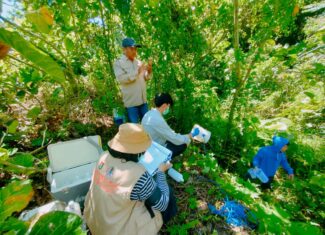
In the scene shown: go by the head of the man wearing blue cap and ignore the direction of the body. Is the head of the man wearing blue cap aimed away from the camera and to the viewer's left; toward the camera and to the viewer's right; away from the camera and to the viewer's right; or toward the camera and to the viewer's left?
toward the camera and to the viewer's right

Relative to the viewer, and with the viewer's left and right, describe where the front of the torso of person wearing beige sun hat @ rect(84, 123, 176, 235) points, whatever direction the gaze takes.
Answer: facing away from the viewer and to the right of the viewer

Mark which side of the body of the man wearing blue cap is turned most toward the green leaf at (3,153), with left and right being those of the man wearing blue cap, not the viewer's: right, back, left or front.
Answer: right

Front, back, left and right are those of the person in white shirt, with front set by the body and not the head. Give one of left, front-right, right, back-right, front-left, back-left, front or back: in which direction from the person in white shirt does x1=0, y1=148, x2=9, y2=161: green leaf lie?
back-right

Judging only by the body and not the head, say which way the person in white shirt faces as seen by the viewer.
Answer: to the viewer's right

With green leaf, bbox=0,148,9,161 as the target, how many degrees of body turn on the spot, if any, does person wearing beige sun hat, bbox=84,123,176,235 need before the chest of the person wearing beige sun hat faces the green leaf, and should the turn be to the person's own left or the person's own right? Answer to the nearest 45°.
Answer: approximately 135° to the person's own left

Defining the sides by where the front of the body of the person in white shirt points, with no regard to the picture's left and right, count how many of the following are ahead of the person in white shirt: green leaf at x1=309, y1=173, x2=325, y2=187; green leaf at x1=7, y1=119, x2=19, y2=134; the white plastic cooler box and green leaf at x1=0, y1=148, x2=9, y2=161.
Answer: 1

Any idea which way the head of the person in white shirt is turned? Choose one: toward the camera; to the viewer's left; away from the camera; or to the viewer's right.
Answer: to the viewer's right

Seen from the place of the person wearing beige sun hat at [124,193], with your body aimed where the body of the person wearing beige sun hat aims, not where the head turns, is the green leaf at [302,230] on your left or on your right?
on your right

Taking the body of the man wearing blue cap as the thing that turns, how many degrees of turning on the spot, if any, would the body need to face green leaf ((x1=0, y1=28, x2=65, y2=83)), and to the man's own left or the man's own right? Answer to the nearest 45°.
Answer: approximately 45° to the man's own right

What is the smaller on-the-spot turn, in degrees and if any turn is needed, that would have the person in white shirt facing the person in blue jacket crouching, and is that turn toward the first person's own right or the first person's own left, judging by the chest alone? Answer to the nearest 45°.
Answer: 0° — they already face them

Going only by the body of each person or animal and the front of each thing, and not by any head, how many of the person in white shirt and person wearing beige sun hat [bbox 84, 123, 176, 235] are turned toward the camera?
0

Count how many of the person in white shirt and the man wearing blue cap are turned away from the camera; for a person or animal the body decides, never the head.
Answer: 0

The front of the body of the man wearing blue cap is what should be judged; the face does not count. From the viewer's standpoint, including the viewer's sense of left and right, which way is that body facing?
facing the viewer and to the right of the viewer
